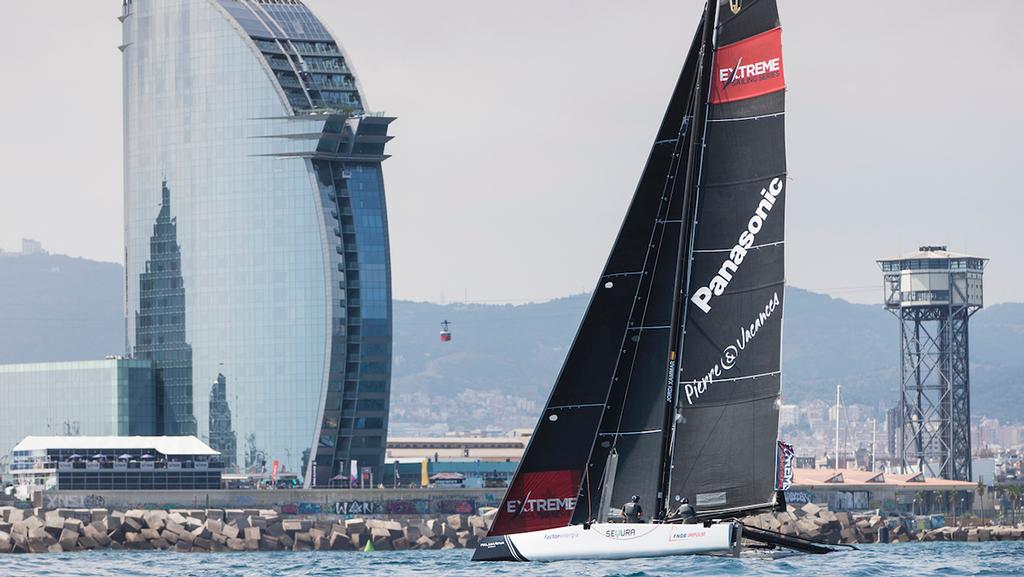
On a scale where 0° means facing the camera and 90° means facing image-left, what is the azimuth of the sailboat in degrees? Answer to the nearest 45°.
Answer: approximately 90°
